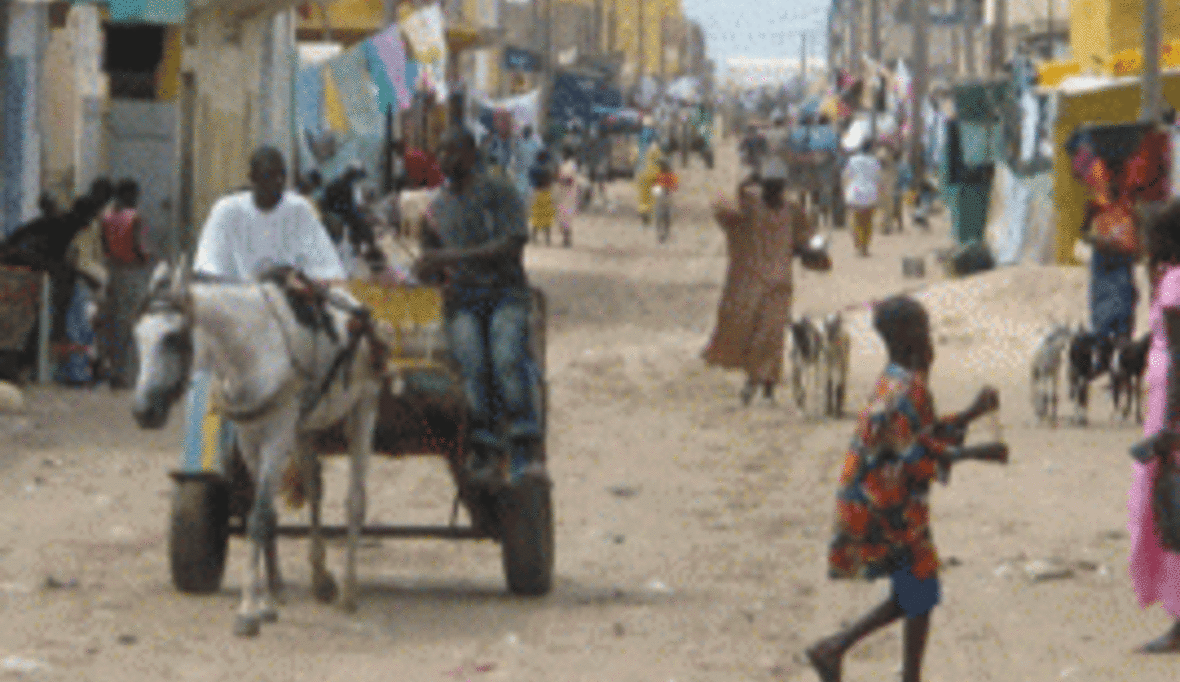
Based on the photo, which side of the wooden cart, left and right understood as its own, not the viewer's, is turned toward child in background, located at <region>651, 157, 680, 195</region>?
back

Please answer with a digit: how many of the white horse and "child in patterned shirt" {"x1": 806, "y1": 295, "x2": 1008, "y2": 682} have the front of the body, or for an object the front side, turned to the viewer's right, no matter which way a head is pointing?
1

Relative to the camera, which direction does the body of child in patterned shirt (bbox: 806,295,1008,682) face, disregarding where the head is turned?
to the viewer's right

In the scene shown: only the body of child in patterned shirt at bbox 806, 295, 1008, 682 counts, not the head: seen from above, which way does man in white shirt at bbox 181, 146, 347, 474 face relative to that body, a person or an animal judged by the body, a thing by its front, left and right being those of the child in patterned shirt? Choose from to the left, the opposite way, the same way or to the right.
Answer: to the right

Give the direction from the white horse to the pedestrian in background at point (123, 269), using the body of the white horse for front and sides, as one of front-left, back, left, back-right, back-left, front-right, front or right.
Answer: back-right

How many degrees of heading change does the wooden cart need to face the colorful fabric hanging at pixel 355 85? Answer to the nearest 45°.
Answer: approximately 180°

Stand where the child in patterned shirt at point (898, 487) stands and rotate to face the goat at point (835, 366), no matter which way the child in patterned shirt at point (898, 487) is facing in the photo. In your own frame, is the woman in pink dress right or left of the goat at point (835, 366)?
right

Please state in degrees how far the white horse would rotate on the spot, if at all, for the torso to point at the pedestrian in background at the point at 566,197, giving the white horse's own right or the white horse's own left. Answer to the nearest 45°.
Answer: approximately 135° to the white horse's own right

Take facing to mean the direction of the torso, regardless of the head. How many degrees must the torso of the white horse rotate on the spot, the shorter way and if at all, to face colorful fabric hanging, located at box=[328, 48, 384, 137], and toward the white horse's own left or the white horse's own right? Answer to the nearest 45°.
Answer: approximately 135° to the white horse's own right

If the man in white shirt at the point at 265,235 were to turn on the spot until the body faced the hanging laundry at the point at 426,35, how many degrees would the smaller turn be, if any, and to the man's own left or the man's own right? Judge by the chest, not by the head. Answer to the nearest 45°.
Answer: approximately 180°

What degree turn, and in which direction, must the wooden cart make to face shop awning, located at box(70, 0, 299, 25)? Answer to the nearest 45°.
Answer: approximately 180°
